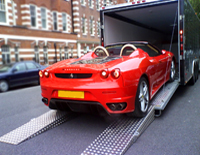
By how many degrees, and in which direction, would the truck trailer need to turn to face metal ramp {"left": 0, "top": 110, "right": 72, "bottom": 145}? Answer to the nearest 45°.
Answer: approximately 180°

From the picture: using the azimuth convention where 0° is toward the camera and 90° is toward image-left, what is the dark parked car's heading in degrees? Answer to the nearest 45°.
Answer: approximately 45°

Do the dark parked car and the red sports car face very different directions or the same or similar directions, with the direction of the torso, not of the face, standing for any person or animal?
very different directions

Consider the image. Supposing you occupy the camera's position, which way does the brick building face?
facing the viewer and to the right of the viewer

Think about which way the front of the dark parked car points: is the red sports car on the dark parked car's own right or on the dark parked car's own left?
on the dark parked car's own left

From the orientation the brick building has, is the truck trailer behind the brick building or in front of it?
in front

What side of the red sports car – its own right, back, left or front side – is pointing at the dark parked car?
left

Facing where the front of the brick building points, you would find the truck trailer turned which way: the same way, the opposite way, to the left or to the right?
to the left

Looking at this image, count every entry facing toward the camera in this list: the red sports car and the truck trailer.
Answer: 0

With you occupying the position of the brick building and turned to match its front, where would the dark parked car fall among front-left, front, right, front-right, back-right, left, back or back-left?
front-right

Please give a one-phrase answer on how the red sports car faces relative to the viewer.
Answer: facing away from the viewer and to the right of the viewer

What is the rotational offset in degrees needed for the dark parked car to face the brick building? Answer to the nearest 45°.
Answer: approximately 135° to its right

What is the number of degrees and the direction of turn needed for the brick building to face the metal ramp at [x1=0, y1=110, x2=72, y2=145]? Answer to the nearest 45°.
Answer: approximately 45° to its right

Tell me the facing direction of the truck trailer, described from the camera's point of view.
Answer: facing away from the viewer and to the right of the viewer

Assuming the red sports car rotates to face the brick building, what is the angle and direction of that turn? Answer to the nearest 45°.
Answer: approximately 45° to its left
